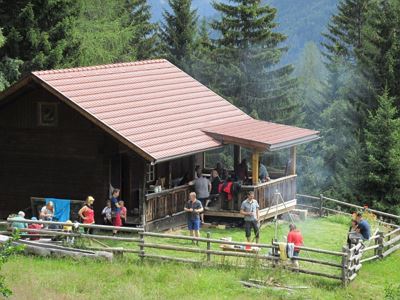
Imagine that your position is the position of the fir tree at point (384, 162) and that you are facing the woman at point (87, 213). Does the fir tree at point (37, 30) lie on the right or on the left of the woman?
right

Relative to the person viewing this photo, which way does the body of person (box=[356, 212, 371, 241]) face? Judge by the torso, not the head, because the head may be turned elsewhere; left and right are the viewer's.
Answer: facing to the left of the viewer

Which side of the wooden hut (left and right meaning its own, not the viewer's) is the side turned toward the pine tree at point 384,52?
left

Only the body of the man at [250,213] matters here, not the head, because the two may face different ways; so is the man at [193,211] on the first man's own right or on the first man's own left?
on the first man's own right

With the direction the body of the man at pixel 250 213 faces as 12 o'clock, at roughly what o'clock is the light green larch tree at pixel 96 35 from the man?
The light green larch tree is roughly at 5 o'clock from the man.

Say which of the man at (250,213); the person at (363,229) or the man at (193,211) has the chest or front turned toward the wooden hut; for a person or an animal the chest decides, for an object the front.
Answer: the person

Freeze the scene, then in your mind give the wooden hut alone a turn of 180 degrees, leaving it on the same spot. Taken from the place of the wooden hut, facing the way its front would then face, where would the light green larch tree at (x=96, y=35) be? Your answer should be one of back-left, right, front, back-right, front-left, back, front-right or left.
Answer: front-right

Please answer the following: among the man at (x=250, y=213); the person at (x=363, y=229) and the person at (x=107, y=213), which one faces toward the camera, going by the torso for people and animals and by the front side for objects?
the man
